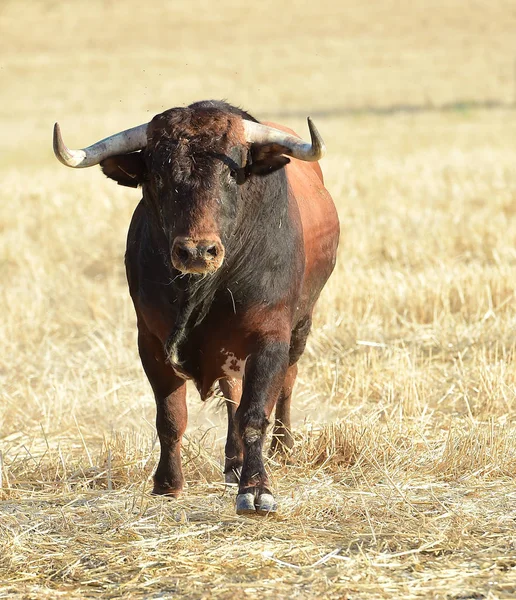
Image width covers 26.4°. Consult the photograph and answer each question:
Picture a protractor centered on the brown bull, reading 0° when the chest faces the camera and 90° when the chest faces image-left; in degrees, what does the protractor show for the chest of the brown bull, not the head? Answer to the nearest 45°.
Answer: approximately 0°
